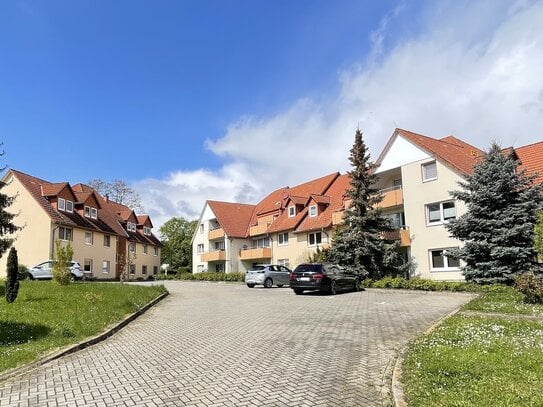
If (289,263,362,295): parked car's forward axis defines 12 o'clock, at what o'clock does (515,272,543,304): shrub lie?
The shrub is roughly at 3 o'clock from the parked car.

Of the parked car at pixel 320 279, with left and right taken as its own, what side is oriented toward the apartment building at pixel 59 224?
left

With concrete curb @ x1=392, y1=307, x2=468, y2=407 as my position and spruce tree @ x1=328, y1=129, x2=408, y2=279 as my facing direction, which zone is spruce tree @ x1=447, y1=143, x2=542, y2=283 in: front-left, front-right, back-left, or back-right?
front-right

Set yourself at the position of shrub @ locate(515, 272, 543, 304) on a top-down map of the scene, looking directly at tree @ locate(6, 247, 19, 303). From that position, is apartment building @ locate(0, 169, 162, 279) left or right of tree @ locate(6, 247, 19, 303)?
right

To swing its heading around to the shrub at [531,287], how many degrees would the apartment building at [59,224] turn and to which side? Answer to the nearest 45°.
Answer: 0° — it already faces it

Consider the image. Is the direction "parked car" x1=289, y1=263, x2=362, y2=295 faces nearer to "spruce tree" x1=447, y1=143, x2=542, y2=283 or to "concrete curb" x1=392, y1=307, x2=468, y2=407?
the spruce tree

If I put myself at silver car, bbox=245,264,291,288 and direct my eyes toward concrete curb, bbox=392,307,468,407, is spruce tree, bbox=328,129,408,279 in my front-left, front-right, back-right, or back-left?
front-left

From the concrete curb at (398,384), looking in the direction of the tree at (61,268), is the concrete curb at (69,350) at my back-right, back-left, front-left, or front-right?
front-left

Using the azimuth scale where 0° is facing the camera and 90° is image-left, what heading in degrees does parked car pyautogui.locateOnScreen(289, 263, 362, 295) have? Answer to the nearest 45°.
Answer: approximately 225°

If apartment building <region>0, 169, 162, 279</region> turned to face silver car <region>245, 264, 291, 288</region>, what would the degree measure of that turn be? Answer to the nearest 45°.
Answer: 0° — it already faces it

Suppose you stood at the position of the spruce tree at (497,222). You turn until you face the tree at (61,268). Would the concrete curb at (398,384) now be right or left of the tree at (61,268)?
left

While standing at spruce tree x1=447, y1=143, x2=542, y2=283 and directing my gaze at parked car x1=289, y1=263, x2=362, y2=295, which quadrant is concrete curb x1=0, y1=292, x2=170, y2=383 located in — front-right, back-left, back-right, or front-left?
front-left
